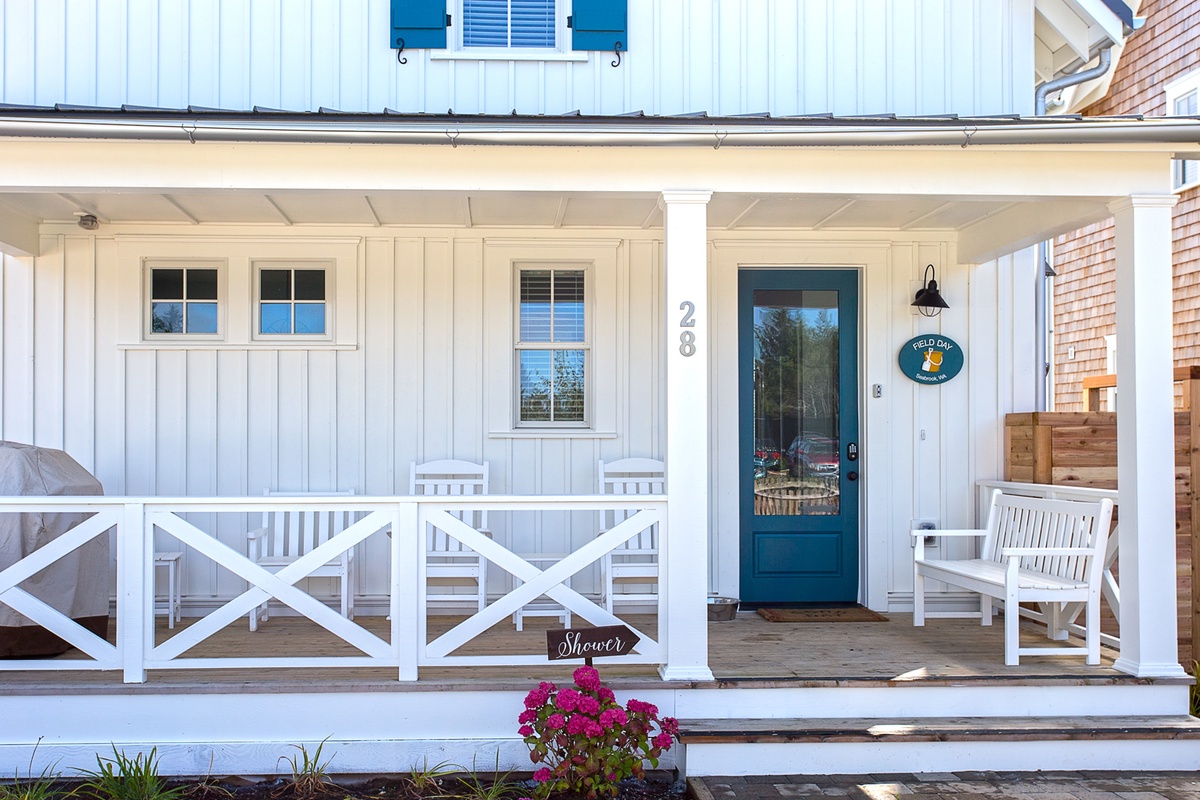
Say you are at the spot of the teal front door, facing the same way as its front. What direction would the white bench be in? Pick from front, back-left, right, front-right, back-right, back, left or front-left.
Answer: front-left

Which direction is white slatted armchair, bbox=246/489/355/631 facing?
toward the camera

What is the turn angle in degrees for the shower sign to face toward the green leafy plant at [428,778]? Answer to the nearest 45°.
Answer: approximately 90° to its right

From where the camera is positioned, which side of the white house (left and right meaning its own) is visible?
front

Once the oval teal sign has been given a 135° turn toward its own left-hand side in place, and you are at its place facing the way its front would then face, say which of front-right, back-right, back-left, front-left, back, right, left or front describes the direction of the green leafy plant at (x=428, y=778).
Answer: back

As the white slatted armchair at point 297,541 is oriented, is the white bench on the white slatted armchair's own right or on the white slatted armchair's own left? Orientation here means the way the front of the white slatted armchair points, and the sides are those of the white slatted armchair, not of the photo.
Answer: on the white slatted armchair's own left

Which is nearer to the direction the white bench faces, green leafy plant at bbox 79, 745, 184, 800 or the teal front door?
the green leafy plant

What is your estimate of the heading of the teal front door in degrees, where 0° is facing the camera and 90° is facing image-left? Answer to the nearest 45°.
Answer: approximately 0°

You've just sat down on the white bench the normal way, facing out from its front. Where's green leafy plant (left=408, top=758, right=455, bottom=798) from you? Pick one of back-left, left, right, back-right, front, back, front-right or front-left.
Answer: front

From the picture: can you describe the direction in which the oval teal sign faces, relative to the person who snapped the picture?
facing the viewer

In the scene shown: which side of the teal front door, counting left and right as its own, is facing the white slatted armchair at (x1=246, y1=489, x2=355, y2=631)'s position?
right

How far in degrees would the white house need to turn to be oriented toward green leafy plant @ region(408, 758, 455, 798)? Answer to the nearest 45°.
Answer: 0° — it already faces it

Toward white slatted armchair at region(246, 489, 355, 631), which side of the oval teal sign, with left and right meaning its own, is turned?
right

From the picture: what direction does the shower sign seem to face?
toward the camera

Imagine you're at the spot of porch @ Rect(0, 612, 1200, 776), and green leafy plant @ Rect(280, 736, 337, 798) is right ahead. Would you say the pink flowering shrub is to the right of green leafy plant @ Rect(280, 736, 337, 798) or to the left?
left

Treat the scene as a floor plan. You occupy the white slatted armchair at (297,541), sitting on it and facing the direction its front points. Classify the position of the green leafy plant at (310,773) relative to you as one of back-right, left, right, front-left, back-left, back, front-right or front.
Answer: front
